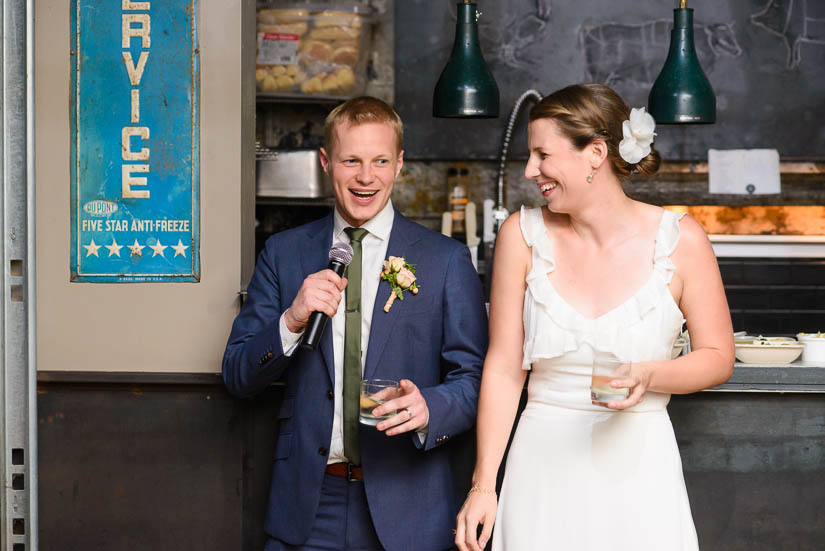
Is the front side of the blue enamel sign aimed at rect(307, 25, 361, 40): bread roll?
no

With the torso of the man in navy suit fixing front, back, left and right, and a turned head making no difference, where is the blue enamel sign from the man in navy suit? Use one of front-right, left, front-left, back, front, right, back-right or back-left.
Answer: back-right

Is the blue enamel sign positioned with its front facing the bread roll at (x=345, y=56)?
no

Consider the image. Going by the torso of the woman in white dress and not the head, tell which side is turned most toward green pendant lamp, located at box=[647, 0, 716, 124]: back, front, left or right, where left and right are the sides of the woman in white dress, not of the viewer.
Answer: back

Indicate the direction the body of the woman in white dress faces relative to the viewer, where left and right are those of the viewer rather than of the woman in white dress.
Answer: facing the viewer

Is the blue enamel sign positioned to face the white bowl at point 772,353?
no

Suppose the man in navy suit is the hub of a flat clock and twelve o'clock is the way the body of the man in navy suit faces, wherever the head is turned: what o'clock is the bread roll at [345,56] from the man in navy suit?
The bread roll is roughly at 6 o'clock from the man in navy suit.

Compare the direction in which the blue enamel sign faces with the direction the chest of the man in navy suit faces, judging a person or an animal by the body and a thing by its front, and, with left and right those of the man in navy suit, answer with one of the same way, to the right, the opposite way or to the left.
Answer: the same way

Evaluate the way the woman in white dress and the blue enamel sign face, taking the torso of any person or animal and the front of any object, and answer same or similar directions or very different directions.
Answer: same or similar directions

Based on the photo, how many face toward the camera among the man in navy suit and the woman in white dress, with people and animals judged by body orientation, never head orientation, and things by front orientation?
2

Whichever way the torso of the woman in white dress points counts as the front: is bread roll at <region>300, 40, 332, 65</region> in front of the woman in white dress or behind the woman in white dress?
behind

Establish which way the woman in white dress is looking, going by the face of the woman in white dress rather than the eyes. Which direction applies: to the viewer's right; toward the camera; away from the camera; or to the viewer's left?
to the viewer's left

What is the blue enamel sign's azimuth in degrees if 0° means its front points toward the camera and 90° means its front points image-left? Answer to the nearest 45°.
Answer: approximately 0°

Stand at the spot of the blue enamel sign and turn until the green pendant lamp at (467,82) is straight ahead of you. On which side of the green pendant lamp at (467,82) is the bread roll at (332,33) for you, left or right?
left

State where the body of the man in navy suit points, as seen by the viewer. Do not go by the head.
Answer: toward the camera

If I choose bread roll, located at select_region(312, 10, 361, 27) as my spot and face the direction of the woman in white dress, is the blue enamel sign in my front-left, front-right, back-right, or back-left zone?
front-right
